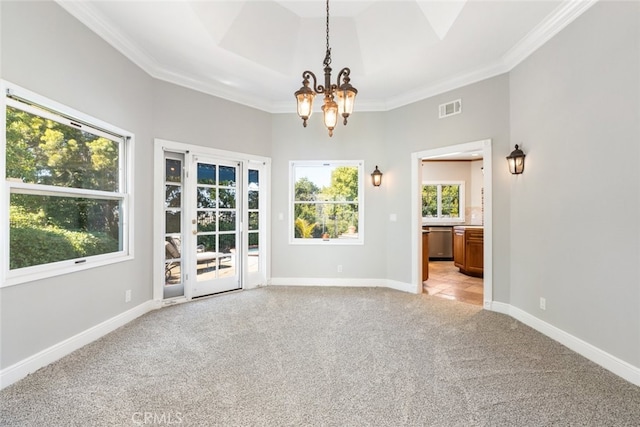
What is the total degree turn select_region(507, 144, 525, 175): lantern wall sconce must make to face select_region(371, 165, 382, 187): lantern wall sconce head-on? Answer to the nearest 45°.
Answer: approximately 45° to its right

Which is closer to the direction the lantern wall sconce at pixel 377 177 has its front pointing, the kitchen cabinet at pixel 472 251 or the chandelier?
the chandelier

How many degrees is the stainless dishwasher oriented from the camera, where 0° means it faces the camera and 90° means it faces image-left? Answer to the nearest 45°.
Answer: approximately 0°

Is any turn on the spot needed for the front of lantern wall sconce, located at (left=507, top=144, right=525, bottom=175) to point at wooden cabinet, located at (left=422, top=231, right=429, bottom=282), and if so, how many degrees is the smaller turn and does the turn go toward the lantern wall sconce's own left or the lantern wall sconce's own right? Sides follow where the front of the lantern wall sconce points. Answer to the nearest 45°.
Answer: approximately 90° to the lantern wall sconce's own right

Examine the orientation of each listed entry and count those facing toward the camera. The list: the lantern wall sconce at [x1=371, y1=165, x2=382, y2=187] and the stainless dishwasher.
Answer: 2

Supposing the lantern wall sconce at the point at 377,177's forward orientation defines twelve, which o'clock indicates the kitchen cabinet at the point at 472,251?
The kitchen cabinet is roughly at 8 o'clock from the lantern wall sconce.

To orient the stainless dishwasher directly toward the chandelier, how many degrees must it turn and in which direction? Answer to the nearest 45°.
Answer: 0° — it already faces it

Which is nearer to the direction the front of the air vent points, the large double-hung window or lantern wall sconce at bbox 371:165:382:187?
the large double-hung window

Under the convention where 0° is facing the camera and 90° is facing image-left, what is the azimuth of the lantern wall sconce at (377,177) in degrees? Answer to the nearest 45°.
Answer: approximately 0°

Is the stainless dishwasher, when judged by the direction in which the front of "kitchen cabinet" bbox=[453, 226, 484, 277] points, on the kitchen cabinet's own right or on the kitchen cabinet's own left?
on the kitchen cabinet's own right
